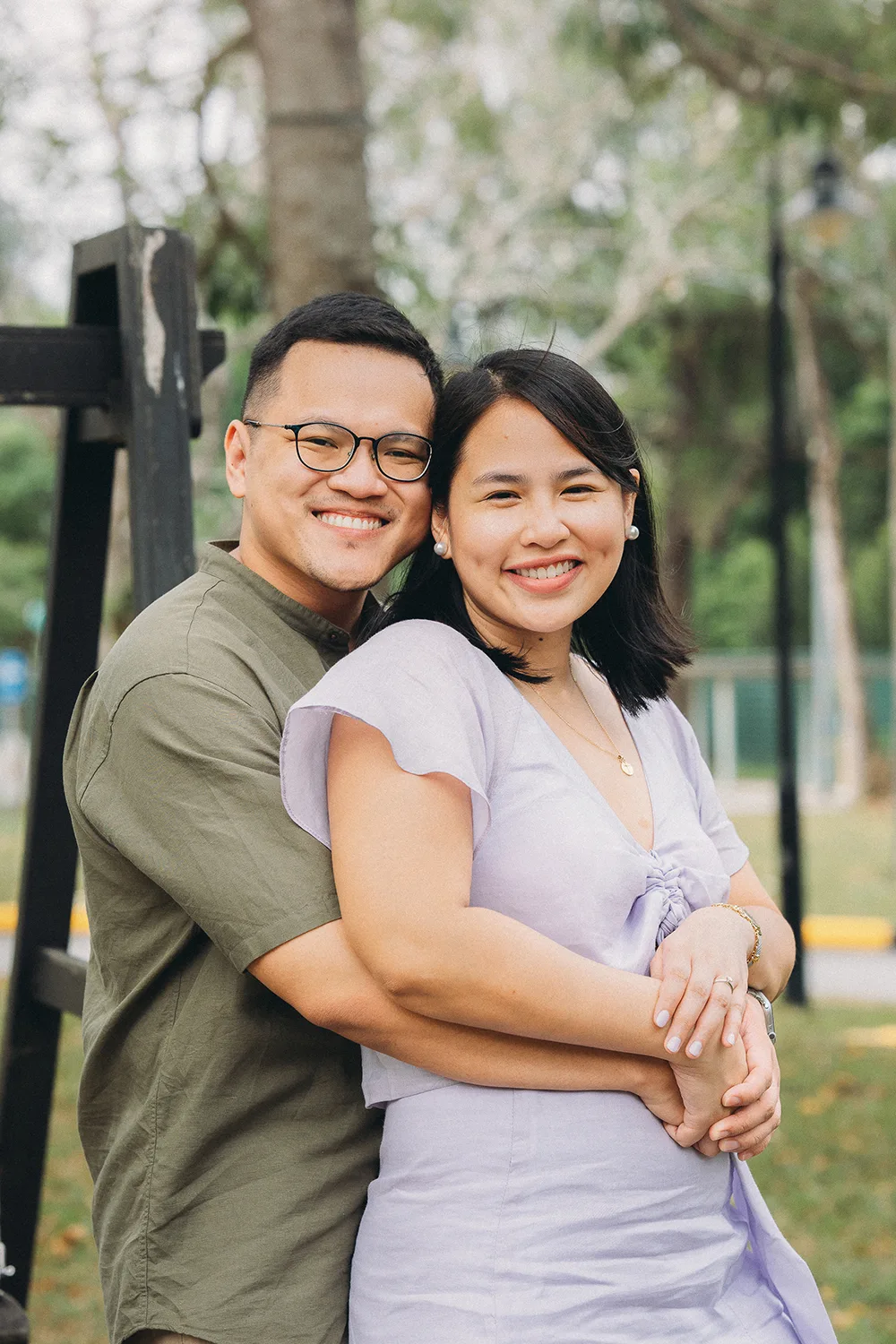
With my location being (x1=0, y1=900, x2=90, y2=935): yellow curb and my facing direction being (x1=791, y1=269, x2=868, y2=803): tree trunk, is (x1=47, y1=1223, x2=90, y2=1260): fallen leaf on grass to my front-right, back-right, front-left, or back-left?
back-right

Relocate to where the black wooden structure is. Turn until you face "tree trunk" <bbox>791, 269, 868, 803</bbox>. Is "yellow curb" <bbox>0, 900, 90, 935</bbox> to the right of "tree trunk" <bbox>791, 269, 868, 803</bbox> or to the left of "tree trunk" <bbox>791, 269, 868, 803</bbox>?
left

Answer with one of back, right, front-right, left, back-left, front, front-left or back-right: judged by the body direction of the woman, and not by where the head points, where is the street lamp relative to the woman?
back-left

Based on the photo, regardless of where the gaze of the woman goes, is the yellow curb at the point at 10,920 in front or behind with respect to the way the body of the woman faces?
behind

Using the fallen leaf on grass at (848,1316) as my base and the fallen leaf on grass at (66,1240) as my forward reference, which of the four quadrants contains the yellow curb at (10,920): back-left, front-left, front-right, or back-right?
front-right

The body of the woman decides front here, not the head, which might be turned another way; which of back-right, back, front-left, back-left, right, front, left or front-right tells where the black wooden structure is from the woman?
back

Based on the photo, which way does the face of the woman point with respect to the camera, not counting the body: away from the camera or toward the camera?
toward the camera

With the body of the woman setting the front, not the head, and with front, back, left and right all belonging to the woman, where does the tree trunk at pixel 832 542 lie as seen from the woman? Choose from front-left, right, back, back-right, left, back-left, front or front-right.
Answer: back-left

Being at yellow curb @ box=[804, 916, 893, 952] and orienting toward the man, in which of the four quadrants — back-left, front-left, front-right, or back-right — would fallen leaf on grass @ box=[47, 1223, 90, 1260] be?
front-right

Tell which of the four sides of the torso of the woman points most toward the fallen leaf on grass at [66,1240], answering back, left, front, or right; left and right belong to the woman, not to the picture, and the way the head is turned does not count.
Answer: back

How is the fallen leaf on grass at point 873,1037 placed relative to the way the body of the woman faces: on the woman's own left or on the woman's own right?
on the woman's own left

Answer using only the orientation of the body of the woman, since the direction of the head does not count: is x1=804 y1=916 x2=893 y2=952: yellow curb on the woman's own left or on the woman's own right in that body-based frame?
on the woman's own left

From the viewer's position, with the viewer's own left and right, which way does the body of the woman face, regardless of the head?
facing the viewer and to the right of the viewer
